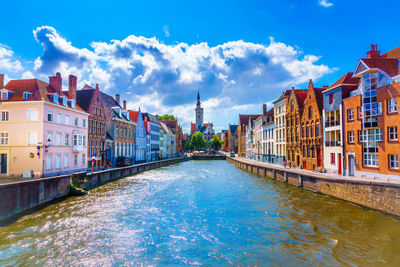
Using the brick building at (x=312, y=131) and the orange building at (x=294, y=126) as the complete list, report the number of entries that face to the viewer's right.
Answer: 0

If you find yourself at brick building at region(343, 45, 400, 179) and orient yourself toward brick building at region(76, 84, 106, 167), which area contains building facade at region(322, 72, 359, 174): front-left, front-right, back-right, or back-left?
front-right

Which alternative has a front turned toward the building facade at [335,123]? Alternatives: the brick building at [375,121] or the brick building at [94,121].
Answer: the brick building at [94,121]

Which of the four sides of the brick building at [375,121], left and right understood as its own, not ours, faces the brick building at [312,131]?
right

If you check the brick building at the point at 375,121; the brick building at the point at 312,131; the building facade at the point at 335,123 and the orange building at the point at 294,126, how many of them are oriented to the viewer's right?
0

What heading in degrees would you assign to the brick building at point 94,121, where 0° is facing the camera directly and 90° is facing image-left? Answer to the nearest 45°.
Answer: approximately 315°

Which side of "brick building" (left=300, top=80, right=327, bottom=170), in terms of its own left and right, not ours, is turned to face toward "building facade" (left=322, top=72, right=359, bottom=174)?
left

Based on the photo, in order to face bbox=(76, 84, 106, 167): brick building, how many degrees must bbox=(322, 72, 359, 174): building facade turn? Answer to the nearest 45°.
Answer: approximately 45° to its right

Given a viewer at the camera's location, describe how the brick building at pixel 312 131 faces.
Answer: facing the viewer and to the left of the viewer

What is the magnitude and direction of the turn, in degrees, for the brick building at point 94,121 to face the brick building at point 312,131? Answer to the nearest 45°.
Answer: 0° — it already faces it

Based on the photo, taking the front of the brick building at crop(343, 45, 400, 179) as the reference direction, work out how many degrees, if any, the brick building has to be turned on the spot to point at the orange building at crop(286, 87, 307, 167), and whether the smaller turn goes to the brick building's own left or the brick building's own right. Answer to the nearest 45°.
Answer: approximately 90° to the brick building's own right

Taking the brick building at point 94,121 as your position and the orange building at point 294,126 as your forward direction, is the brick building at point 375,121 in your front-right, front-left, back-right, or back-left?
front-right

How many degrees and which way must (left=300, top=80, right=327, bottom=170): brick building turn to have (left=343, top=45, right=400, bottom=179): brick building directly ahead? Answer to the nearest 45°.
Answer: approximately 90° to its left

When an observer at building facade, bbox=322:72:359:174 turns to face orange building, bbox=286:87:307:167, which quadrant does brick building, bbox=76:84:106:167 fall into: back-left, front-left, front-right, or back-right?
front-left
